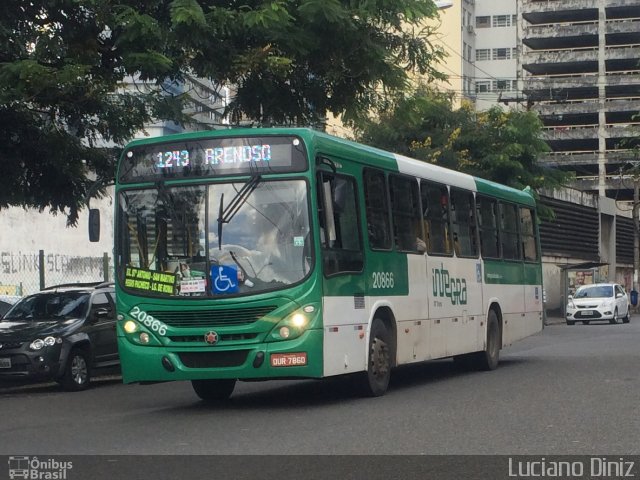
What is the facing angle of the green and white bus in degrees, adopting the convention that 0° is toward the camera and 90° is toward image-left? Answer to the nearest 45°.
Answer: approximately 45°

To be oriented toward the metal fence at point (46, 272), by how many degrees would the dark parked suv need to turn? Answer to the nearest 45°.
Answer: approximately 135° to its right

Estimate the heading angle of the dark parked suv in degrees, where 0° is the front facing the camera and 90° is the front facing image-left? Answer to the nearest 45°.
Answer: approximately 45°

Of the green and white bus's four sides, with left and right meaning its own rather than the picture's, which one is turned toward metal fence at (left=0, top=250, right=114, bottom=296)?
right

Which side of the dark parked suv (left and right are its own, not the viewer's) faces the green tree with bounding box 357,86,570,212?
back

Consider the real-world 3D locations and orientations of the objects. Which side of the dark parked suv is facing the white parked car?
back
